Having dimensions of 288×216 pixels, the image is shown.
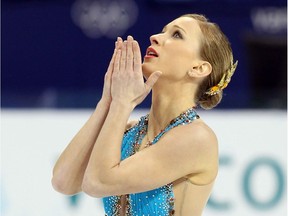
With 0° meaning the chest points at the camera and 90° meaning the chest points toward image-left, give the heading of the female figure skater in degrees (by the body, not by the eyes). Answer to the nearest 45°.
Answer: approximately 45°
